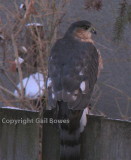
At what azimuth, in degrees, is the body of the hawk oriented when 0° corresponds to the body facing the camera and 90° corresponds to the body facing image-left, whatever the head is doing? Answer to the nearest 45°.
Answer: approximately 225°
